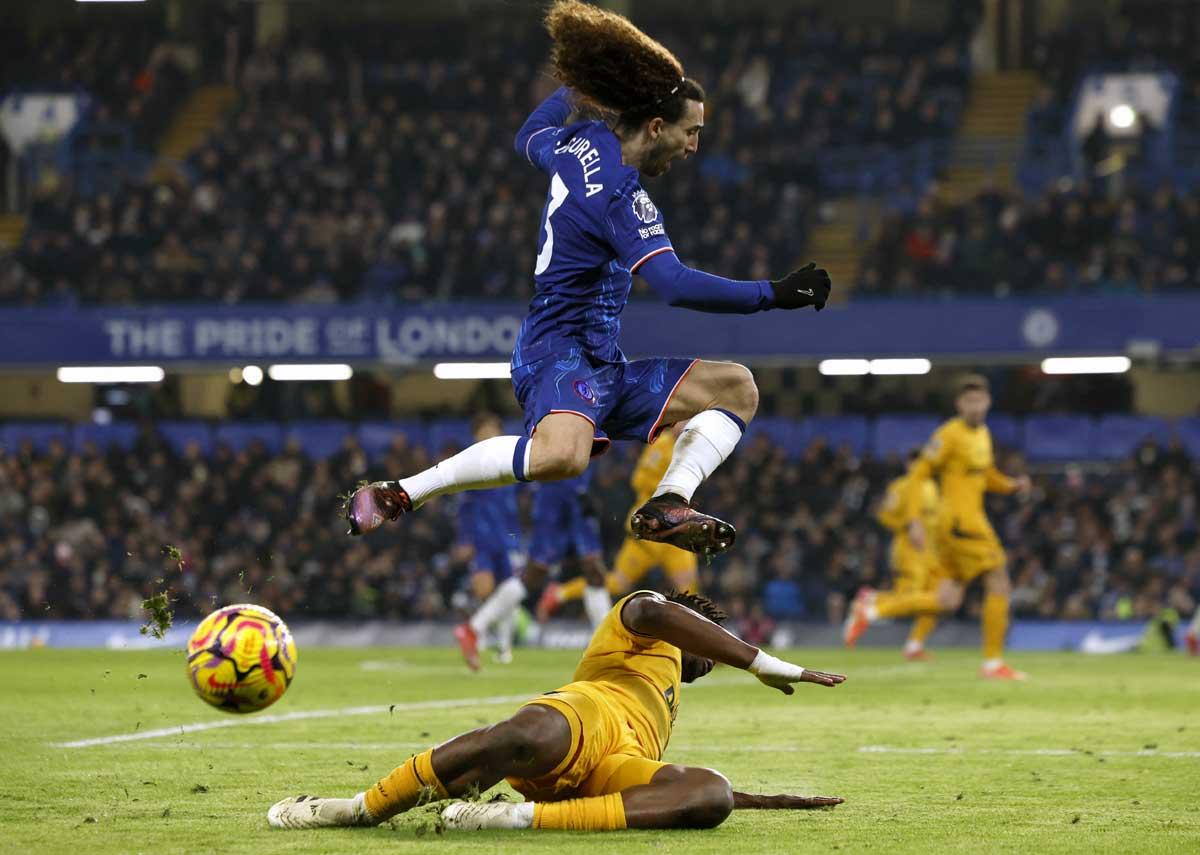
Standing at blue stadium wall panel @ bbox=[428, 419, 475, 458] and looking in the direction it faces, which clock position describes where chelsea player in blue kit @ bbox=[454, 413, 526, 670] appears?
The chelsea player in blue kit is roughly at 12 o'clock from the blue stadium wall panel.

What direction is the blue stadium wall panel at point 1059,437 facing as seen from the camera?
toward the camera

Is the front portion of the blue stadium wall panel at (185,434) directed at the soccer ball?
yes

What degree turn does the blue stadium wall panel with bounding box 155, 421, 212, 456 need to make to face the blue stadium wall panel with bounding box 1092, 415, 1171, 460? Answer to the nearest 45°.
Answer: approximately 90° to its left

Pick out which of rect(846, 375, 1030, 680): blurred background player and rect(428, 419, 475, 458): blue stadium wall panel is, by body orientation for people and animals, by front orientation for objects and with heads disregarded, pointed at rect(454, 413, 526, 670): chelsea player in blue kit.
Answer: the blue stadium wall panel

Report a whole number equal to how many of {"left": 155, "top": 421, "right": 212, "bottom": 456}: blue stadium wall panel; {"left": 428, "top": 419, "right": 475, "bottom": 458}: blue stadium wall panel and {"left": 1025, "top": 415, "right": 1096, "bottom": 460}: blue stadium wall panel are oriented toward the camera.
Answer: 3

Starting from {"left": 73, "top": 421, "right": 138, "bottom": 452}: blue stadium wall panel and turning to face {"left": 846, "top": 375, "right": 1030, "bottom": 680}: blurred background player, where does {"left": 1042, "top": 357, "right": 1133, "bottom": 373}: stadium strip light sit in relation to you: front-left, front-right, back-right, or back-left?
front-left

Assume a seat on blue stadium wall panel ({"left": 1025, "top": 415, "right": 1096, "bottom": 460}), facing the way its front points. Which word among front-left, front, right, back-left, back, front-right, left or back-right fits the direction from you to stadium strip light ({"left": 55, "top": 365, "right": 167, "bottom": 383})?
right

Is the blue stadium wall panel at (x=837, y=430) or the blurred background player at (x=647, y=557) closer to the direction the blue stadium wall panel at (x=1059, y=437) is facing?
the blurred background player

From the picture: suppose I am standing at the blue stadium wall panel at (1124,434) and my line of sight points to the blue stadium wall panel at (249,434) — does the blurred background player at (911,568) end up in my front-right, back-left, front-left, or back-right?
front-left

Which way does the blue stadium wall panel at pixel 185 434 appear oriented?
toward the camera

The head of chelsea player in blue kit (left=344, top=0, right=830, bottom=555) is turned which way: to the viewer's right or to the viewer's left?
to the viewer's right
